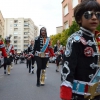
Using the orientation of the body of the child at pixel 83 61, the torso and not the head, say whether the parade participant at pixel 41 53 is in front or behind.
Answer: behind

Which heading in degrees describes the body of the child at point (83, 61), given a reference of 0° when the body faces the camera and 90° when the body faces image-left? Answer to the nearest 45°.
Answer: approximately 315°

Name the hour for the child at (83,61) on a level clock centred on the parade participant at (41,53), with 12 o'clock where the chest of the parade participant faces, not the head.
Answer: The child is roughly at 12 o'clock from the parade participant.

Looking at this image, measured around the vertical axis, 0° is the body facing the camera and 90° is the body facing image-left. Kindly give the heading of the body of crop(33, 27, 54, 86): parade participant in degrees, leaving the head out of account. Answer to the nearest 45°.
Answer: approximately 0°
